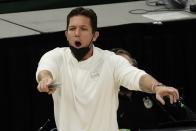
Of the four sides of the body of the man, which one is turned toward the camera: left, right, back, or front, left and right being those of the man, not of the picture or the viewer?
front

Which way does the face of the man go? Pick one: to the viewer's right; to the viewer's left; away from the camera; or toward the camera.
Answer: toward the camera
